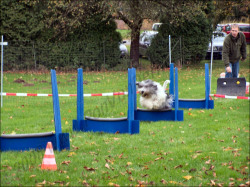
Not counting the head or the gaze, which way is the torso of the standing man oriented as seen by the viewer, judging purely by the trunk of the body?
toward the camera

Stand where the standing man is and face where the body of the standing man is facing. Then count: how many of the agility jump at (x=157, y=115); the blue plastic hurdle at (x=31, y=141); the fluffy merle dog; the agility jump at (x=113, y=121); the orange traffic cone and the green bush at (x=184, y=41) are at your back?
1

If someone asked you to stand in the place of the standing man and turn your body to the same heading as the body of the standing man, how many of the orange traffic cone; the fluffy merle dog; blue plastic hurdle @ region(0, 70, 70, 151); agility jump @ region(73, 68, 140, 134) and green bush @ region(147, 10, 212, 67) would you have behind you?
1

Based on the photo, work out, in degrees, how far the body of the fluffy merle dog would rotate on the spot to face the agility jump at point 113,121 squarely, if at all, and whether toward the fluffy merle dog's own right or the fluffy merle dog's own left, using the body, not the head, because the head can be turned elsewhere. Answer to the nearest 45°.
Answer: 0° — it already faces it

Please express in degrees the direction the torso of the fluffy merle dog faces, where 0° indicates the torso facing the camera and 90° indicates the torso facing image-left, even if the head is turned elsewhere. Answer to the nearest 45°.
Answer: approximately 45°

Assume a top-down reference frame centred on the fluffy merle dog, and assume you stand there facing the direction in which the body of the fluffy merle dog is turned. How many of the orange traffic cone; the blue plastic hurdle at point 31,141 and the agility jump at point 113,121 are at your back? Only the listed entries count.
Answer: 0

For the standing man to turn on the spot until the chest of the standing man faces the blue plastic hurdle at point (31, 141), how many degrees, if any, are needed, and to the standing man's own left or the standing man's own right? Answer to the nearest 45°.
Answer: approximately 45° to the standing man's own right

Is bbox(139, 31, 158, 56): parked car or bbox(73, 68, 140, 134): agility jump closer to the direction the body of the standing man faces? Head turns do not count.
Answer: the agility jump

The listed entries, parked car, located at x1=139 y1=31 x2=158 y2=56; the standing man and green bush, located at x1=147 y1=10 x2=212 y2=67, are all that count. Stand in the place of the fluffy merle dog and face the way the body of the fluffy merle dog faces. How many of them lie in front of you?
0

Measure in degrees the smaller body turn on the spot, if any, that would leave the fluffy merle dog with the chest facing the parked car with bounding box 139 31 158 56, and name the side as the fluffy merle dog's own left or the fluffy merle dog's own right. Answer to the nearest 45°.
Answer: approximately 135° to the fluffy merle dog's own right

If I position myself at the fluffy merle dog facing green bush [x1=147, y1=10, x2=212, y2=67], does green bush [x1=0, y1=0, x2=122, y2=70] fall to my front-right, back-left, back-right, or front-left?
front-left

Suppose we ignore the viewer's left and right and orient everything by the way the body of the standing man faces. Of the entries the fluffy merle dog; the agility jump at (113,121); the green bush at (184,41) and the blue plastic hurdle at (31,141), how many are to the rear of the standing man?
1

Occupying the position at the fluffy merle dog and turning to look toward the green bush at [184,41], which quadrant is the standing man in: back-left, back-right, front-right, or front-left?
front-right

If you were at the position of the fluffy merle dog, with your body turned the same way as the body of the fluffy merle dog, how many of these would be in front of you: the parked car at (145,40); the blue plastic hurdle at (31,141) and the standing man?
1

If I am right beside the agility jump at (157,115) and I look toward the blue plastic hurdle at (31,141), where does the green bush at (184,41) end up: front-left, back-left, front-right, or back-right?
back-right

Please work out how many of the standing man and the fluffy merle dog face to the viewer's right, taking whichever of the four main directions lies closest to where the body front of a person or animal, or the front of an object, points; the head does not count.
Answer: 0

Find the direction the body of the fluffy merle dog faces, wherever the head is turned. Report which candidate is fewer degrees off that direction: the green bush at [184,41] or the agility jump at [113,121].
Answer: the agility jump

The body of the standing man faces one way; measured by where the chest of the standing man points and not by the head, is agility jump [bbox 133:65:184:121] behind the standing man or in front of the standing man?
in front
